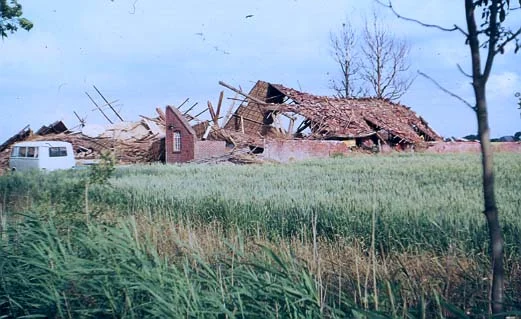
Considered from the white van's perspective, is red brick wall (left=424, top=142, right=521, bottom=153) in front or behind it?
behind

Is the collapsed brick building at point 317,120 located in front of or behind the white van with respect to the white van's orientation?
behind

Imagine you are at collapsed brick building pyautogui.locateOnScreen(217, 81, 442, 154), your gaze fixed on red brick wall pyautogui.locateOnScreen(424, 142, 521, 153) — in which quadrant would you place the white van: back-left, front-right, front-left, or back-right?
back-right

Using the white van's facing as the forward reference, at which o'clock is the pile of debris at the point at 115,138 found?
The pile of debris is roughly at 4 o'clock from the white van.

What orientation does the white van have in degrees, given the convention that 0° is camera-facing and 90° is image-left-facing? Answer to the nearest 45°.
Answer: approximately 90°
